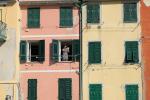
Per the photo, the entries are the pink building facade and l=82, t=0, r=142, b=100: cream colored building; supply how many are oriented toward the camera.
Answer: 2

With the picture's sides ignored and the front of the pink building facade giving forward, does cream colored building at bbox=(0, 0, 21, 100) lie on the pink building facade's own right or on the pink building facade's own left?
on the pink building facade's own right

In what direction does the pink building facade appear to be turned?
toward the camera

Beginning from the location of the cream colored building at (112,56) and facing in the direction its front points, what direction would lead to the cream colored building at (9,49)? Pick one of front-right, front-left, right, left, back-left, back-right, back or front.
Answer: right

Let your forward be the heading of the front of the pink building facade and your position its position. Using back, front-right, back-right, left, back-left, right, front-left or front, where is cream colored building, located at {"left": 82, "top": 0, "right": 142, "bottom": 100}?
left

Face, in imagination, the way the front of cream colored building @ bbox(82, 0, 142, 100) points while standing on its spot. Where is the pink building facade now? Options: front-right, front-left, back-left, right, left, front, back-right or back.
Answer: right
